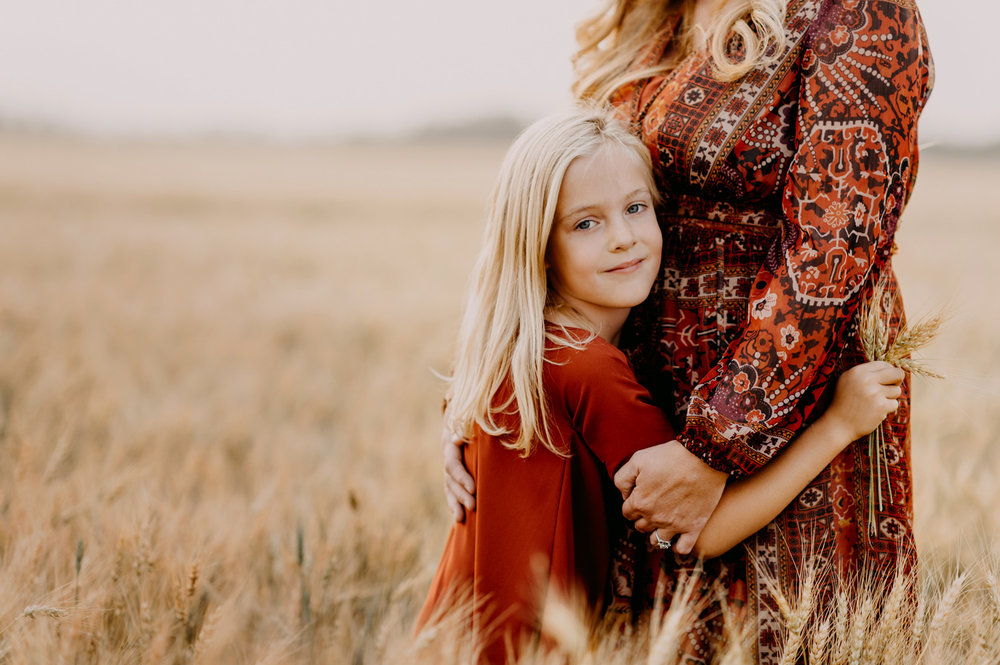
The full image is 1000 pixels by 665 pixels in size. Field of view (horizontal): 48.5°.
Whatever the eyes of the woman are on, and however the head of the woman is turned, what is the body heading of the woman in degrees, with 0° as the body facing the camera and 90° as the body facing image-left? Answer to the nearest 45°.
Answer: approximately 45°
